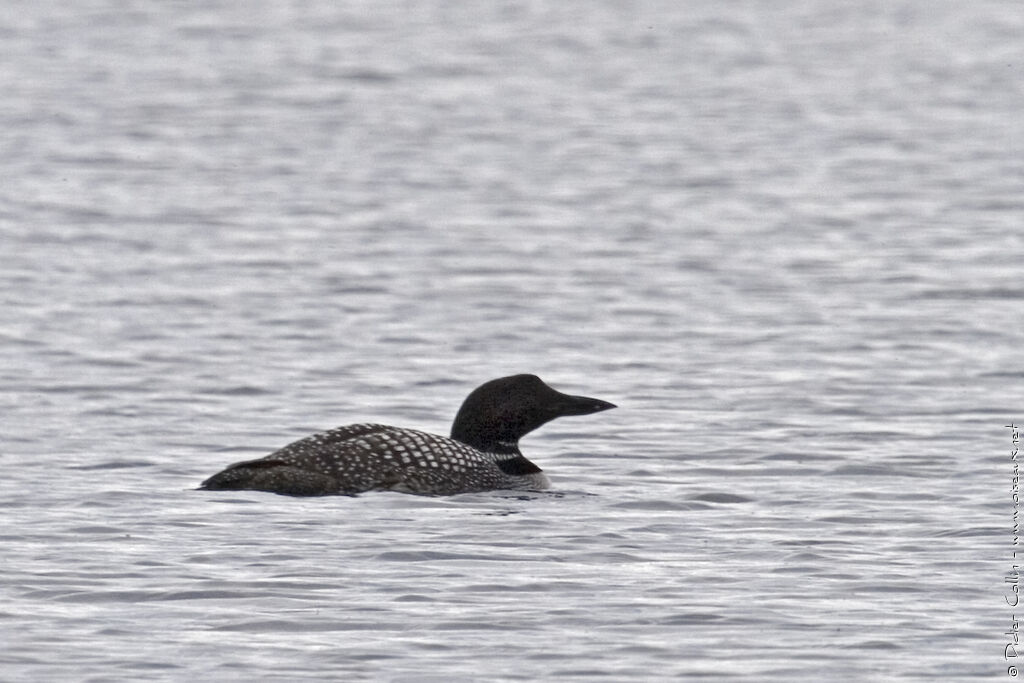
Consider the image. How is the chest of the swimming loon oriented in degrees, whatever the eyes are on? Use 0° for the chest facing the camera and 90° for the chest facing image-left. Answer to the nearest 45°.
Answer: approximately 270°
